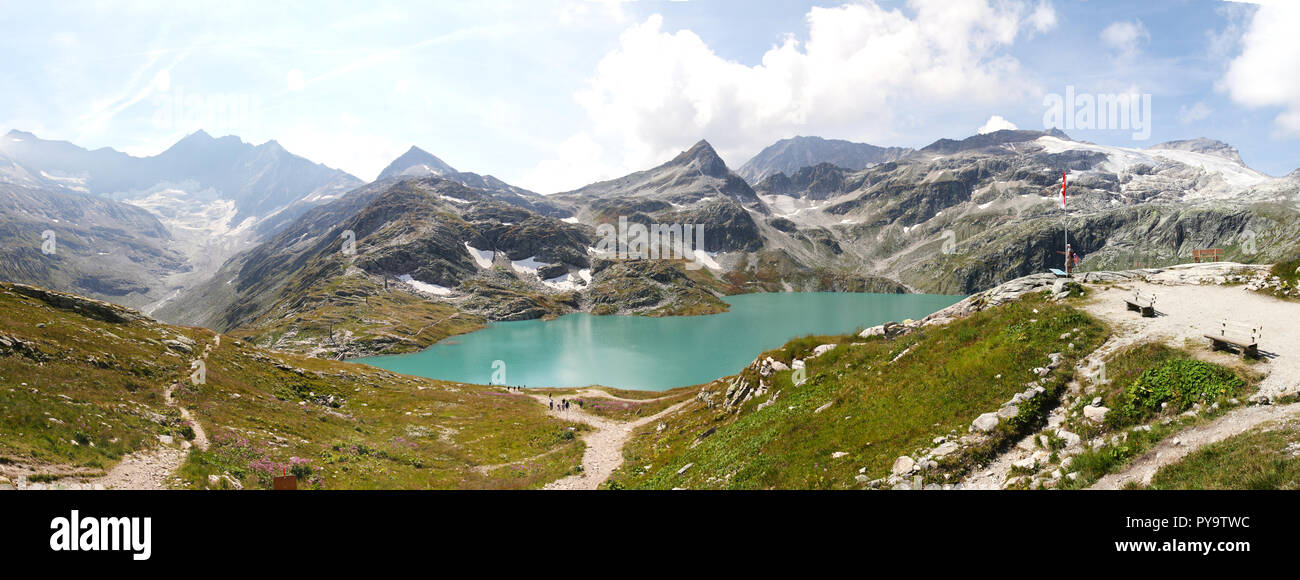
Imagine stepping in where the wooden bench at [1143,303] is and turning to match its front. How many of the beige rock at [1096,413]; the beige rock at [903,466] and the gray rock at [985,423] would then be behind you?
0

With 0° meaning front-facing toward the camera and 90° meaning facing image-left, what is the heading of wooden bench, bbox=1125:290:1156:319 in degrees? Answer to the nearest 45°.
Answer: approximately 45°

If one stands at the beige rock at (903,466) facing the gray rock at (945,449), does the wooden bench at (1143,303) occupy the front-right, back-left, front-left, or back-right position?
front-left

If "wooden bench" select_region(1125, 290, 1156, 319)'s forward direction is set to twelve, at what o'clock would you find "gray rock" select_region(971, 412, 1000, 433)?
The gray rock is roughly at 11 o'clock from the wooden bench.

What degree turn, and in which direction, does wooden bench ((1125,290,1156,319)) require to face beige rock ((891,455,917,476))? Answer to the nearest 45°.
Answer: approximately 45° to its left

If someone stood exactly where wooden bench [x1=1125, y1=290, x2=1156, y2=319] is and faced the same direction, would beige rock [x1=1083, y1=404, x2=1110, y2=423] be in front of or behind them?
in front

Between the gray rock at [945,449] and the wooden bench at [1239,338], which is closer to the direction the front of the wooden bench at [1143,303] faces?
the gray rock

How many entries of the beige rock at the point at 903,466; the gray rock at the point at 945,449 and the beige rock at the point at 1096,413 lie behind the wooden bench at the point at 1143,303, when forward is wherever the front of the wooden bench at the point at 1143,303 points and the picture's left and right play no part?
0

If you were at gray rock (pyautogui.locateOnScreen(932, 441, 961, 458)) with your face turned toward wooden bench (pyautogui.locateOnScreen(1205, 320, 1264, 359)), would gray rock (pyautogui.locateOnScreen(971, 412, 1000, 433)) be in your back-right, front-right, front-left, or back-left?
front-left

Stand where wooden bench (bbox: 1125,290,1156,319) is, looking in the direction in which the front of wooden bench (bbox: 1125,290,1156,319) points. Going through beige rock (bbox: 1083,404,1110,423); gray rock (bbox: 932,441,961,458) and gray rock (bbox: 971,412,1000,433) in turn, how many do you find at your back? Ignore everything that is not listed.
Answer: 0

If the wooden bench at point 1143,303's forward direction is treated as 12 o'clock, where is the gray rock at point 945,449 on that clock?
The gray rock is roughly at 11 o'clock from the wooden bench.

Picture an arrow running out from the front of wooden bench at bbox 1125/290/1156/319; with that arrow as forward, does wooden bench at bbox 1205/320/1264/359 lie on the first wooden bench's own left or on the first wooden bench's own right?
on the first wooden bench's own left

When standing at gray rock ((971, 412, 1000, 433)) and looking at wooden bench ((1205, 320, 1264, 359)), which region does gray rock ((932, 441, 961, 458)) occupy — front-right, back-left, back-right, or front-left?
back-right
